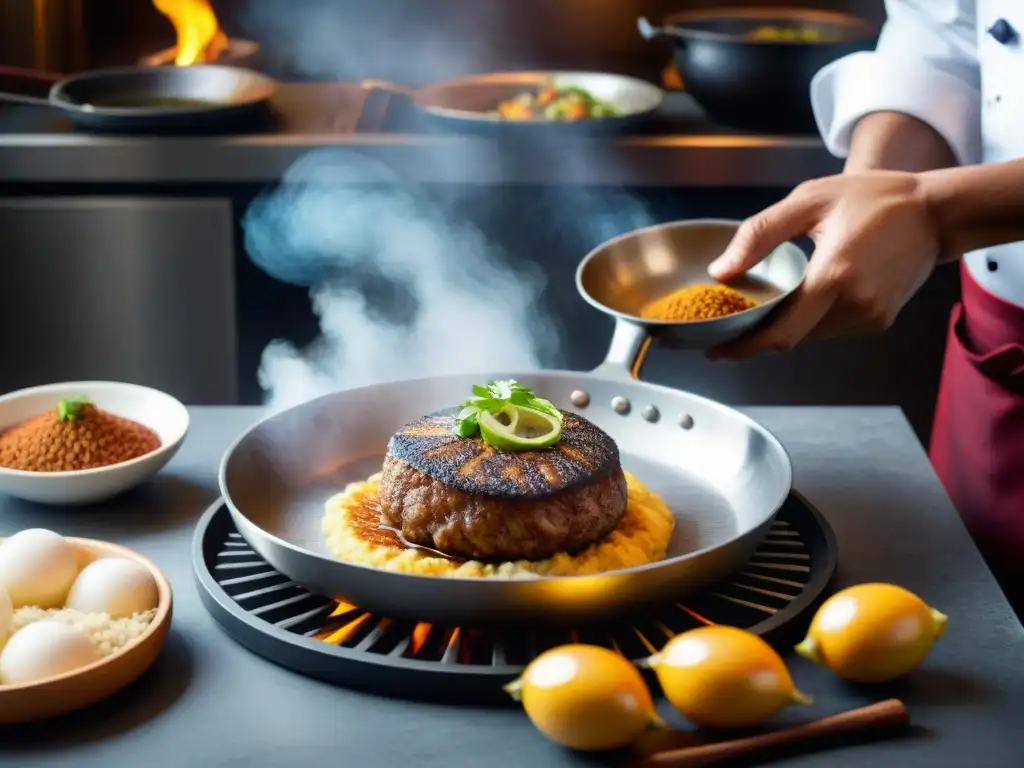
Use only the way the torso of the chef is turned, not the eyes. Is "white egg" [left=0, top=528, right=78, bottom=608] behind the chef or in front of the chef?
in front

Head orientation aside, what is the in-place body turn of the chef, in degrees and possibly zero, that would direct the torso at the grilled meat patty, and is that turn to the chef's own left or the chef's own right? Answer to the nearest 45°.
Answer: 0° — they already face it

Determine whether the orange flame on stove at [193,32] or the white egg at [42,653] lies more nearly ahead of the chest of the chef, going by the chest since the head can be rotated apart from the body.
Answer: the white egg

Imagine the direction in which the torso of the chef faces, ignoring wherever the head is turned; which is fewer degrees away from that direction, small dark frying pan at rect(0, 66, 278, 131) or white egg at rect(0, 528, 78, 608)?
the white egg

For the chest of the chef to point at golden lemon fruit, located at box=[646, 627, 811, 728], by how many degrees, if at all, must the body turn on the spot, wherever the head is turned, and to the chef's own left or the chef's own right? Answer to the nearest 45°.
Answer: approximately 45° to the chef's own left

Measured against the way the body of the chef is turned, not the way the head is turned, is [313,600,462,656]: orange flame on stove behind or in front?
in front

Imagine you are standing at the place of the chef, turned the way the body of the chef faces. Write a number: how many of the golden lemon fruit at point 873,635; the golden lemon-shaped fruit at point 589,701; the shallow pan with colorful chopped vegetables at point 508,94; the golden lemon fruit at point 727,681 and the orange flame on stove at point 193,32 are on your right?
2

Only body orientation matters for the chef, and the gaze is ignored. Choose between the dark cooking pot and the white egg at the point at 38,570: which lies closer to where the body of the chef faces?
the white egg

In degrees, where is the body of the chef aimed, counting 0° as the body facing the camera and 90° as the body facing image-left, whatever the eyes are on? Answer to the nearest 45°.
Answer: approximately 45°
